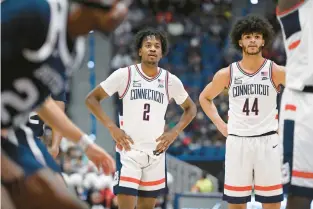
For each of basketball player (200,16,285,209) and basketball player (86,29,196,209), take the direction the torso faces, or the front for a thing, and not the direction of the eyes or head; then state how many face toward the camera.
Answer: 2

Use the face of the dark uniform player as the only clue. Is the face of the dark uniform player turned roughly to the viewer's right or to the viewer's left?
to the viewer's right

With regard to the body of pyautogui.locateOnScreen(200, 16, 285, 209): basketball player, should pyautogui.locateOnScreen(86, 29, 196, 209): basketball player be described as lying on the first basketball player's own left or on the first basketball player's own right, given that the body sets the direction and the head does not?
on the first basketball player's own right

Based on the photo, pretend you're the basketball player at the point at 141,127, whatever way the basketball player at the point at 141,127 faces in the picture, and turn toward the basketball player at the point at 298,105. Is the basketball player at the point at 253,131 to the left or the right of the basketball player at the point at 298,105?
left

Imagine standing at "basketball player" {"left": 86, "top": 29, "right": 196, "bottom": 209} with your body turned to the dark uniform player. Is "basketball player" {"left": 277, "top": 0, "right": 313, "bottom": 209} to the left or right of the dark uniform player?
left

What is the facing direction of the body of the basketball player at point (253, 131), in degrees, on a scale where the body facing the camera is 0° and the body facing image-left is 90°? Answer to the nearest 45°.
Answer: approximately 0°

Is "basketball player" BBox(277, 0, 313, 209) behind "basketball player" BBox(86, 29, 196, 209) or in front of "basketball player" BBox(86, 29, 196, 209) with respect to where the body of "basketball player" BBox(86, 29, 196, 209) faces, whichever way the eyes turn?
in front

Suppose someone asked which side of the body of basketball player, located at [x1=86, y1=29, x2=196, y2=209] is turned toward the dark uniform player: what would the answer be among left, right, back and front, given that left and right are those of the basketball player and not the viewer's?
front

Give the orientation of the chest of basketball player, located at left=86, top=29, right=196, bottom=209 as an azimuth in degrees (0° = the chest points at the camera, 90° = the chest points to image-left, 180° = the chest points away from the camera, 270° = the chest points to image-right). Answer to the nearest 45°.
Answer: approximately 0°

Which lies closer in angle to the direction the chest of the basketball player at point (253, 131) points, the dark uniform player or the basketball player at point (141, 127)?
the dark uniform player

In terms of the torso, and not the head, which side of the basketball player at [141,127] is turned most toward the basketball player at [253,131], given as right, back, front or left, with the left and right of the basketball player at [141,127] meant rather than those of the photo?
left
